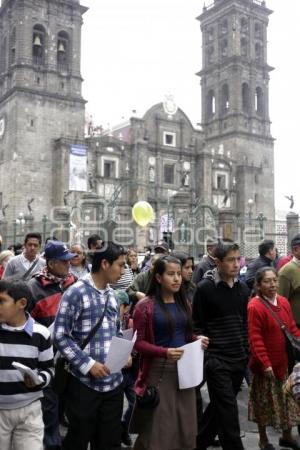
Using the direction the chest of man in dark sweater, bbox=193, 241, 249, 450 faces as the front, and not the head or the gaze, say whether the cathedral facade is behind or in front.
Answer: behind

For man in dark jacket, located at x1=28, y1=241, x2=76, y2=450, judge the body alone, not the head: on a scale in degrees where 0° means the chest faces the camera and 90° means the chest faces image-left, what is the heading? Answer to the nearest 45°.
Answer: approximately 315°

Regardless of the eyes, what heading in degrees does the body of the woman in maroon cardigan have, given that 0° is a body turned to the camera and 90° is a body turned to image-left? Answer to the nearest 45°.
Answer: approximately 315°

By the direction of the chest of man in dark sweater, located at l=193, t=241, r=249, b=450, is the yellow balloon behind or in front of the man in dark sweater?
behind

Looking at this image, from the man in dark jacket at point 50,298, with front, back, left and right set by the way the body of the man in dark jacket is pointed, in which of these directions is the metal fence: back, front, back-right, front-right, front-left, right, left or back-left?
back-left

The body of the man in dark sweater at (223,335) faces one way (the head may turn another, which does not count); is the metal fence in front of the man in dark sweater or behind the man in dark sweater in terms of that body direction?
behind

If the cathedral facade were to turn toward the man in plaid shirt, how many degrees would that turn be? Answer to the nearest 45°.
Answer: approximately 45° to its right

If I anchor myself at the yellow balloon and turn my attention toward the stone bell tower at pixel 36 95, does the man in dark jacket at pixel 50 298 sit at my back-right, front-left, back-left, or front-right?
back-left

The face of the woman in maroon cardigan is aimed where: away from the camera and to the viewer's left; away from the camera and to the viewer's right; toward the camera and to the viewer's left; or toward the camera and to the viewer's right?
toward the camera and to the viewer's right
